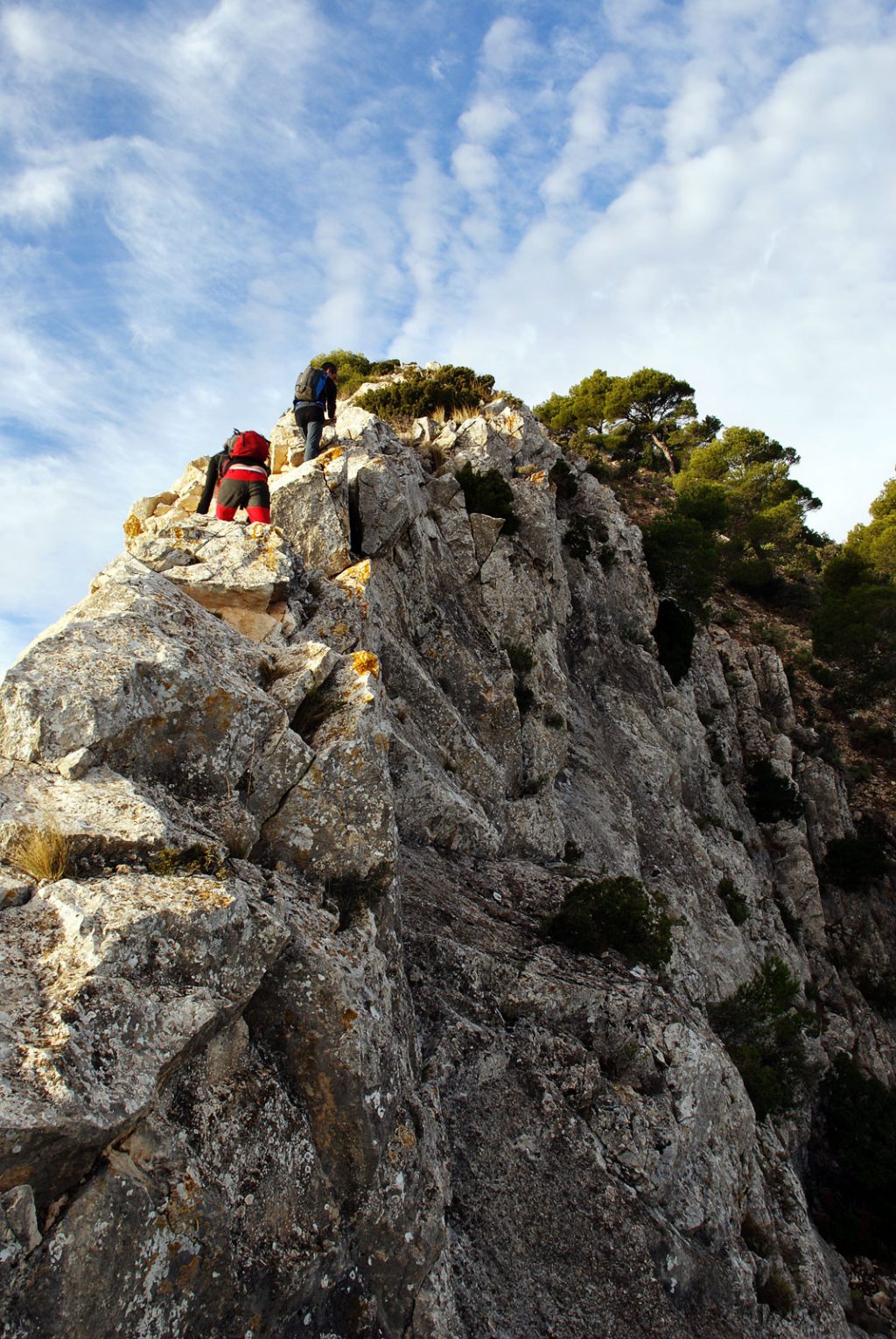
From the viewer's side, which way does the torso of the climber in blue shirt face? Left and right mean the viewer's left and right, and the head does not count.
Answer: facing away from the viewer and to the right of the viewer

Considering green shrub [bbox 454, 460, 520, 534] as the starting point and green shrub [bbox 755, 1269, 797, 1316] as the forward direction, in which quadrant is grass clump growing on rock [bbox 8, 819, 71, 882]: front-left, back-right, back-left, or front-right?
front-right

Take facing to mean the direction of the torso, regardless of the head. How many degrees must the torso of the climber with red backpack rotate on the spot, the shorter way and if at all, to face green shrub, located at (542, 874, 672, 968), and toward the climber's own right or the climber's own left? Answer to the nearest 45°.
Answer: approximately 90° to the climber's own right

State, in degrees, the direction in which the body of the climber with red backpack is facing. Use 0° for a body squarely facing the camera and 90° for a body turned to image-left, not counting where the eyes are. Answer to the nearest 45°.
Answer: approximately 180°

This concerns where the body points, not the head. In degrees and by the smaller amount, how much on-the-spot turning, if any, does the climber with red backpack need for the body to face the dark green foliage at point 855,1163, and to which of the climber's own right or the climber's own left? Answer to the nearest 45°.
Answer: approximately 90° to the climber's own right

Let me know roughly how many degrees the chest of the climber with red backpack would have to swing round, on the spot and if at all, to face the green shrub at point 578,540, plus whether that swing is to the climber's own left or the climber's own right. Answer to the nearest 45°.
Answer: approximately 45° to the climber's own right

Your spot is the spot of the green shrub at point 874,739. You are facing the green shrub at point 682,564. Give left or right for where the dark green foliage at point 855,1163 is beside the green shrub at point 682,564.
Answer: left

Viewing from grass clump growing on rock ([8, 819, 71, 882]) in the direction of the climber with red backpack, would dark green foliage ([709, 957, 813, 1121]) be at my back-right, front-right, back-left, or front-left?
front-right

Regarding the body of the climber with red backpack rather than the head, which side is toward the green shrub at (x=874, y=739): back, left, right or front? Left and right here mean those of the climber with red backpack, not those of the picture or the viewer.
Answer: right

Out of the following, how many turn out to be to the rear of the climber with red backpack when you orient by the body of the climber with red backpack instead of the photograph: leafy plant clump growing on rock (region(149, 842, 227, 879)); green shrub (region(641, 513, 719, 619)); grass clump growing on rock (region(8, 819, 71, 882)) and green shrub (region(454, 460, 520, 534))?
2

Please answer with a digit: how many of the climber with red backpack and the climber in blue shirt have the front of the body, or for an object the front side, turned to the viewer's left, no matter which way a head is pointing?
0

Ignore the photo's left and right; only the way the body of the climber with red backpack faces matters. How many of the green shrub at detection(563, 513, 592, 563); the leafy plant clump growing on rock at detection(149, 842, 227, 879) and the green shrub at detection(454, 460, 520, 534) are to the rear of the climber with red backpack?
1

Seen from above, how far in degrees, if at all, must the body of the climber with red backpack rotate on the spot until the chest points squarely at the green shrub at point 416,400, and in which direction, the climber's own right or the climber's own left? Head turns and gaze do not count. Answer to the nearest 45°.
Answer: approximately 45° to the climber's own right
